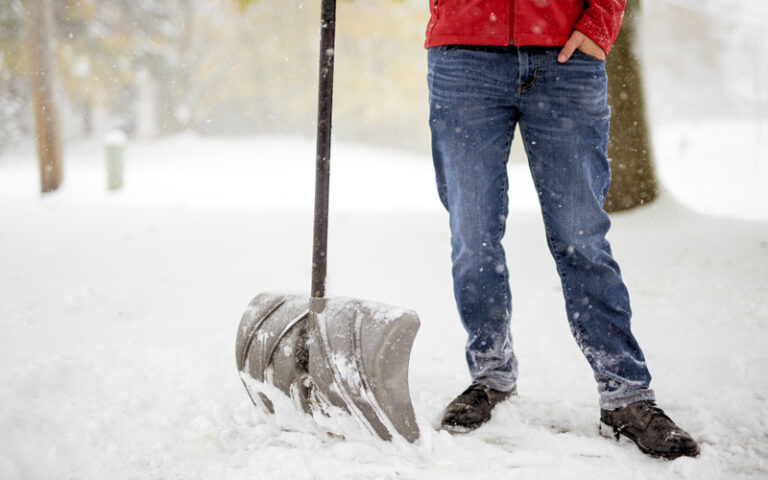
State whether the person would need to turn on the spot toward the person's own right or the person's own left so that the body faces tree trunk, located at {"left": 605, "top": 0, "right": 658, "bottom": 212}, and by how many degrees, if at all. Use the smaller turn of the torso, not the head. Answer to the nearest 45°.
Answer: approximately 180°

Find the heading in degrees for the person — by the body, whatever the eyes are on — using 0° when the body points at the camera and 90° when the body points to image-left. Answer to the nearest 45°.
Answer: approximately 0°

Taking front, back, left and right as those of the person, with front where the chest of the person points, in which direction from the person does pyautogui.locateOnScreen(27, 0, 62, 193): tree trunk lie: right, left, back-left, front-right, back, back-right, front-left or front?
back-right
